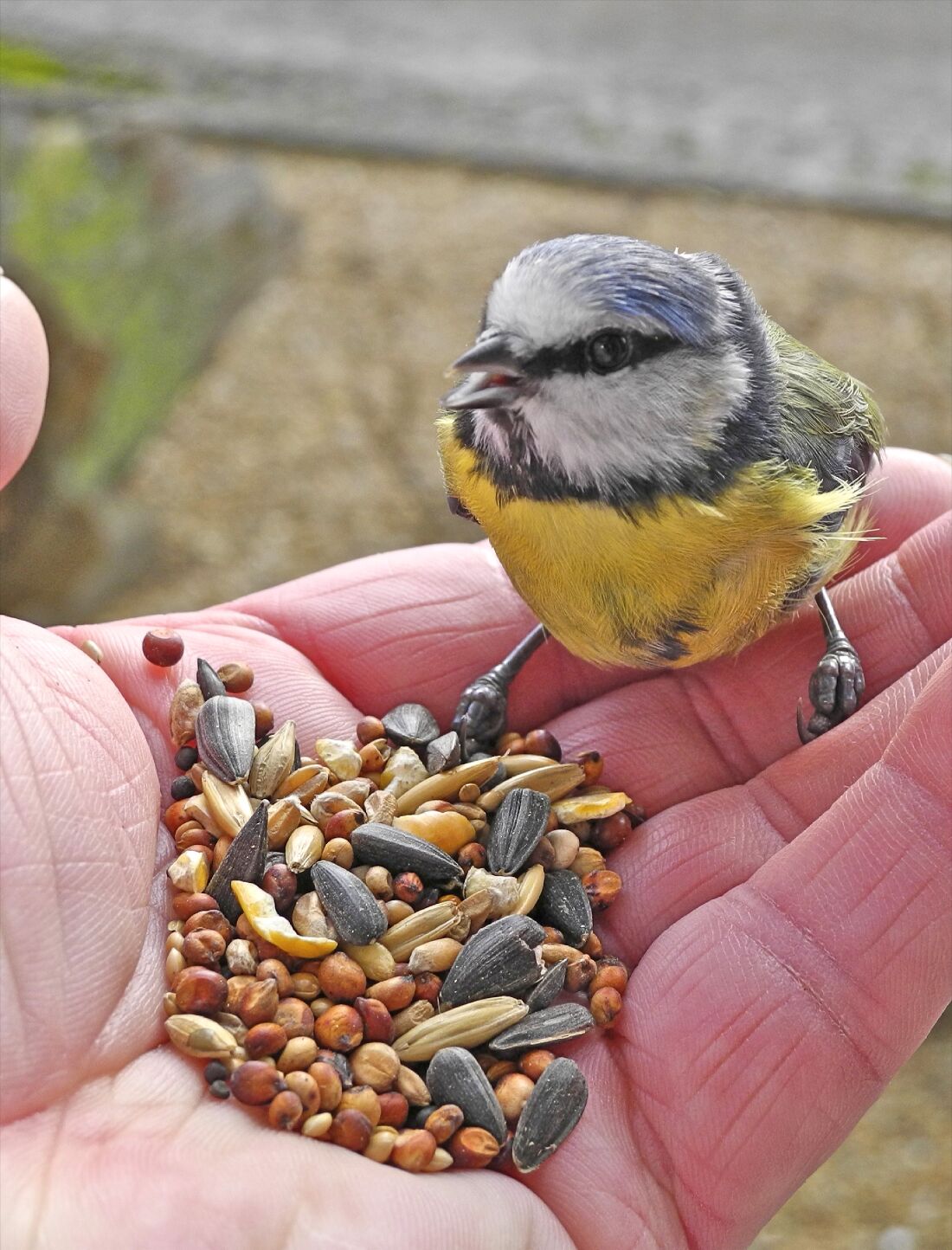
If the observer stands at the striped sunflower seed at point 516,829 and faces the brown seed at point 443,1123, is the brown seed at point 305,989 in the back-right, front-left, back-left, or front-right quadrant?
front-right

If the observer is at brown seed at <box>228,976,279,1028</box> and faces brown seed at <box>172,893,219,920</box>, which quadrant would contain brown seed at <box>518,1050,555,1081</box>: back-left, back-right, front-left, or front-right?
back-right

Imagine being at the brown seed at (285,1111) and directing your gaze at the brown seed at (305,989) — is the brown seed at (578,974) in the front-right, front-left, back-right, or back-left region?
front-right

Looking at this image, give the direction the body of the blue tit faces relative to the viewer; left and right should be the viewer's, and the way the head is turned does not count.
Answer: facing the viewer and to the left of the viewer
